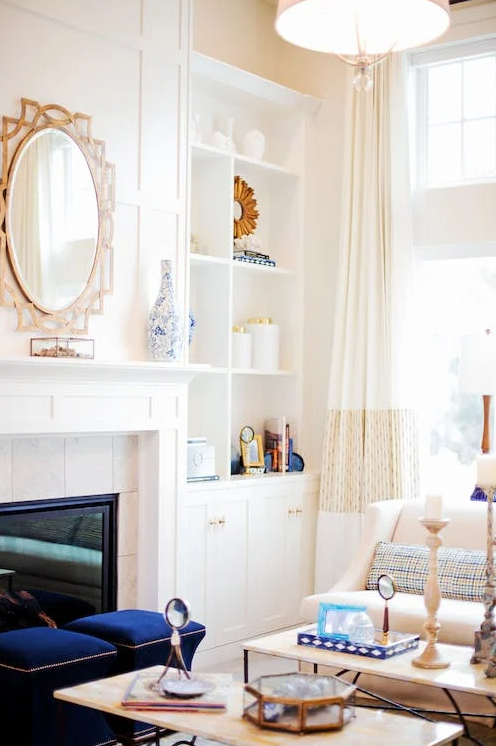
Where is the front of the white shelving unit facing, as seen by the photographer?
facing the viewer and to the right of the viewer

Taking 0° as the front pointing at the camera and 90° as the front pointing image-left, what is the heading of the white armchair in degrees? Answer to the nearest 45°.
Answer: approximately 45°

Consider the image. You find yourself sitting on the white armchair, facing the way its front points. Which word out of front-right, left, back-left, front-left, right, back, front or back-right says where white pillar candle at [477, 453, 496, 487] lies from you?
front-left

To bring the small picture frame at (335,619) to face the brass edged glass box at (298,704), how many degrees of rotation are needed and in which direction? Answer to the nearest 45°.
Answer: approximately 45° to its left

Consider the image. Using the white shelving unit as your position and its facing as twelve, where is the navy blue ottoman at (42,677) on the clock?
The navy blue ottoman is roughly at 2 o'clock from the white shelving unit.

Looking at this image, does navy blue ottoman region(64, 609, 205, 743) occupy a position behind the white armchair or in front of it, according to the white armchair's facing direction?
in front

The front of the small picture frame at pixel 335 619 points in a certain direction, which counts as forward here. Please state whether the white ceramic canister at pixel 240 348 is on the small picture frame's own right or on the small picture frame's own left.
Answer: on the small picture frame's own right

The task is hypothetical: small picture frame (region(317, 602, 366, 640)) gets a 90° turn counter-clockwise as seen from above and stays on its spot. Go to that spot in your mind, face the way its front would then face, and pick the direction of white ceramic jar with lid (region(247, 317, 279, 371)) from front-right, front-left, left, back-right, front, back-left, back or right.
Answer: back-left

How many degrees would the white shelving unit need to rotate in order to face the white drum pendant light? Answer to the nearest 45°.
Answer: approximately 45° to its right

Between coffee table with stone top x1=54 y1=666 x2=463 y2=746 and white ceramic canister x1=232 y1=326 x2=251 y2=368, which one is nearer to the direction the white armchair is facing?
the coffee table with stone top

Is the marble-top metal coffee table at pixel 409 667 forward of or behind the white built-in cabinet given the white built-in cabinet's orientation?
forward

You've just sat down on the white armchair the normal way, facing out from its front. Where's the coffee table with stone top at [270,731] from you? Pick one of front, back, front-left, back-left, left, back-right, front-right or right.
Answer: front-left

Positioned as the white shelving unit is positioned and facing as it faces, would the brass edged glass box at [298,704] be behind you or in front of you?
in front
